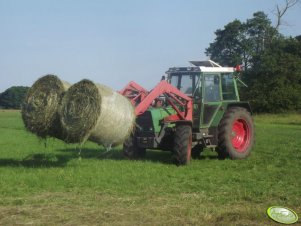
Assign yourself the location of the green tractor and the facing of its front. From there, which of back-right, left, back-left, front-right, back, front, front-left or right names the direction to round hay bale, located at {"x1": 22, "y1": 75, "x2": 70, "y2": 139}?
front

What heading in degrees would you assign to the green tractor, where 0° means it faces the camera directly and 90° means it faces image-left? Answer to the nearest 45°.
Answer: approximately 45°
